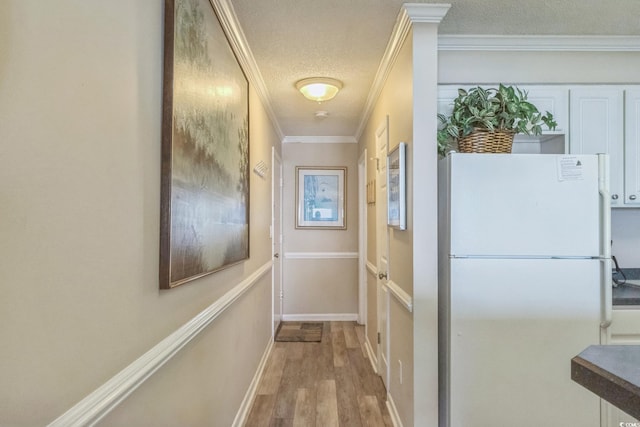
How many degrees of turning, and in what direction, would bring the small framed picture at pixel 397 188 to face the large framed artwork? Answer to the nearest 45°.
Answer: approximately 45° to its left

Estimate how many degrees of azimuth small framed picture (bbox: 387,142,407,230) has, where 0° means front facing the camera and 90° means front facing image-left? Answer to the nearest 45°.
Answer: approximately 90°

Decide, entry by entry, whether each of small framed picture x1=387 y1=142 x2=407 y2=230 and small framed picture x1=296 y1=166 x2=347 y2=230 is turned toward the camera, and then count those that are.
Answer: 1

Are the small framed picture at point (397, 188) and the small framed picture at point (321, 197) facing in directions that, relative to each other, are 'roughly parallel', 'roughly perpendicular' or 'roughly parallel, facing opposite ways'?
roughly perpendicular

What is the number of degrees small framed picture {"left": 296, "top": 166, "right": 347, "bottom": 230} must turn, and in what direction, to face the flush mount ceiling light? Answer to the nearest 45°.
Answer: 0° — it already faces it

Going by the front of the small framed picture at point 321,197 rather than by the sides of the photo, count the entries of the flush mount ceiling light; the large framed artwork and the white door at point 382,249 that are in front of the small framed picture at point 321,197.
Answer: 3

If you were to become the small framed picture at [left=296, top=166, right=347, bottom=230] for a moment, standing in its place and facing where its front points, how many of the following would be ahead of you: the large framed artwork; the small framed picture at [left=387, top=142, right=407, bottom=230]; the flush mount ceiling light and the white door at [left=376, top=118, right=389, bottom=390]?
4

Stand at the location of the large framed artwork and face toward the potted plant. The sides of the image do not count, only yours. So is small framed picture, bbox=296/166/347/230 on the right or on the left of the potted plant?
left

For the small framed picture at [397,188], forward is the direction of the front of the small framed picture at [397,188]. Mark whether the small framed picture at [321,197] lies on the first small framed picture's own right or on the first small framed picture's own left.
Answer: on the first small framed picture's own right

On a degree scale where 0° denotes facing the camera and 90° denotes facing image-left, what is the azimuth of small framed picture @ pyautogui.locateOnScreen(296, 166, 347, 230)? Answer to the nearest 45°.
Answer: approximately 0°
